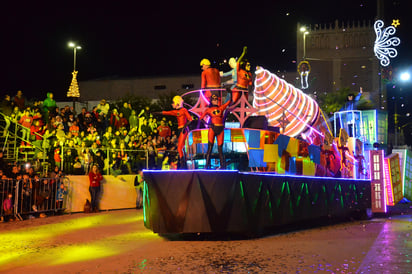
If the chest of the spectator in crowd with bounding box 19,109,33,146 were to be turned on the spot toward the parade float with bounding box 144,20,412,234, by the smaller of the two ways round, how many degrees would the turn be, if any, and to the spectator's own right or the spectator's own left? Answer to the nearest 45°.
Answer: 0° — they already face it

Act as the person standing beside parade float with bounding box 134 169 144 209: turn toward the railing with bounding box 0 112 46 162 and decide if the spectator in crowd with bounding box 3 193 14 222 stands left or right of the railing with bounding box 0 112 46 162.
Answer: left

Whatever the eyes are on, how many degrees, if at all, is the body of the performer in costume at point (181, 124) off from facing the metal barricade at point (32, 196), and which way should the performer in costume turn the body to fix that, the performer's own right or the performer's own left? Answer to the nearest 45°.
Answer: approximately 45° to the performer's own right

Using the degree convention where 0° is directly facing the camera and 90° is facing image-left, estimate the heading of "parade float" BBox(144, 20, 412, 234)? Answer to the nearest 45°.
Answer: approximately 45°

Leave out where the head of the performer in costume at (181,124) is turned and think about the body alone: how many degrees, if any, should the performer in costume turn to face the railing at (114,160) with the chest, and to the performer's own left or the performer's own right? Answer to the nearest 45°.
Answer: approximately 90° to the performer's own right

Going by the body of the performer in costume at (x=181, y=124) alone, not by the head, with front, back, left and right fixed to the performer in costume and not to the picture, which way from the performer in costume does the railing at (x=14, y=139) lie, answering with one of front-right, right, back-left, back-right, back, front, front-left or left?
front-right

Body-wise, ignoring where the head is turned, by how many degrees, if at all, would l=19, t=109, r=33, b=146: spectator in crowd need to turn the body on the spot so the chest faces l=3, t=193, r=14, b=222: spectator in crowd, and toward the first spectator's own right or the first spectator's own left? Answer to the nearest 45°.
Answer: approximately 45° to the first spectator's own right

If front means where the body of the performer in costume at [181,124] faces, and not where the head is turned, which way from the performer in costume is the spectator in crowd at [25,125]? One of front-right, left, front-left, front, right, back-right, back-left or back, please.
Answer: front-right

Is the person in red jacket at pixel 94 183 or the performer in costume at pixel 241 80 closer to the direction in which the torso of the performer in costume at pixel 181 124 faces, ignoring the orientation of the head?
the person in red jacket
